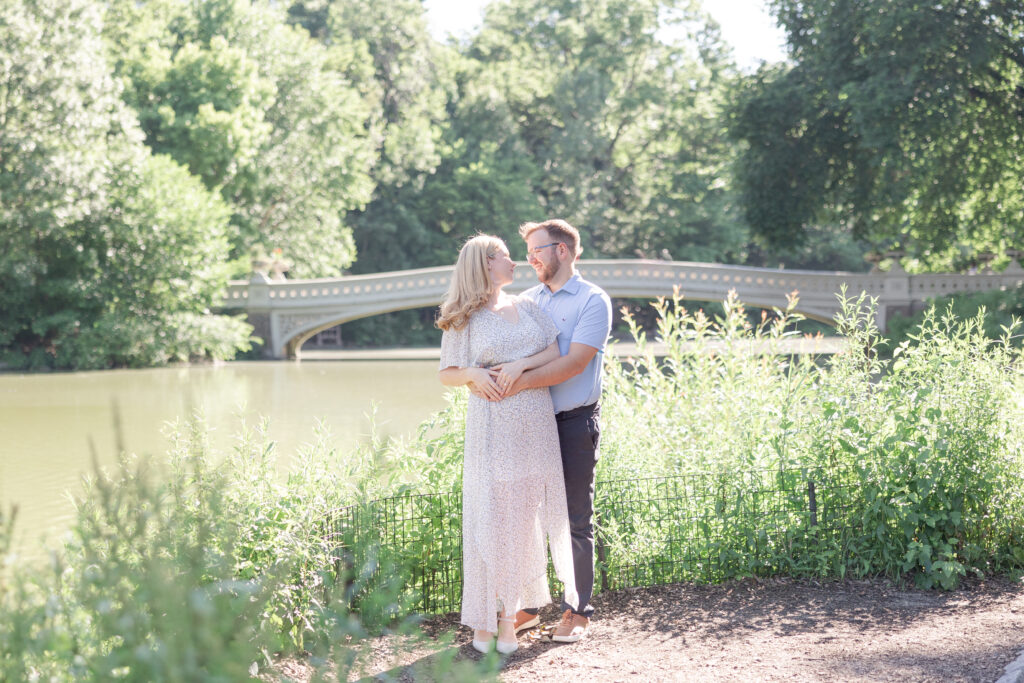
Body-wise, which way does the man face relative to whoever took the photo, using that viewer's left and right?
facing the viewer and to the left of the viewer

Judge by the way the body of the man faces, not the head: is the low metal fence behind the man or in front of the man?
behind

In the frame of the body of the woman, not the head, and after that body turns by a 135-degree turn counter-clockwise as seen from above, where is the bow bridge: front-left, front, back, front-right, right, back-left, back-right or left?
front-left

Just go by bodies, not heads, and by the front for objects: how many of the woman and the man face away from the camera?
0

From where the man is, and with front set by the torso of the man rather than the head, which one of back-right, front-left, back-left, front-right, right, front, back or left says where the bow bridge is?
back-right

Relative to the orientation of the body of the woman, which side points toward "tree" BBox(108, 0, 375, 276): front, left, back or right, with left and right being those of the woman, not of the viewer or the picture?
back

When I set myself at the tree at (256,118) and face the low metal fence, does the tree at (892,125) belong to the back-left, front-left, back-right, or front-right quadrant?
front-left

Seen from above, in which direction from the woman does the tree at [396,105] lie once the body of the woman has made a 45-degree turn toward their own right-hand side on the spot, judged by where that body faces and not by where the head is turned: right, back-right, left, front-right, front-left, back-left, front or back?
back-right

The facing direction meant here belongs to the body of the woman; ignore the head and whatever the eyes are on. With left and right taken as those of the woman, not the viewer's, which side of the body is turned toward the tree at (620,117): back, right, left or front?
back

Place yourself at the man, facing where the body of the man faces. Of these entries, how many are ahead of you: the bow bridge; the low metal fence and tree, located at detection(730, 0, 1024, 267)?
0

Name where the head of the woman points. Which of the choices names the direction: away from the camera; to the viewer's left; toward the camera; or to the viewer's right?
to the viewer's right

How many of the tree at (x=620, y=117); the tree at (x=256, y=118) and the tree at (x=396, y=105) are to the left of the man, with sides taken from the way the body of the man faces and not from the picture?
0

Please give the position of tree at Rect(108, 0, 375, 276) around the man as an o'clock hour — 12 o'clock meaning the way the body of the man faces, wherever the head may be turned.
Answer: The tree is roughly at 4 o'clock from the man.

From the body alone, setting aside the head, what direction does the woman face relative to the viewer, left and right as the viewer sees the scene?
facing the viewer
